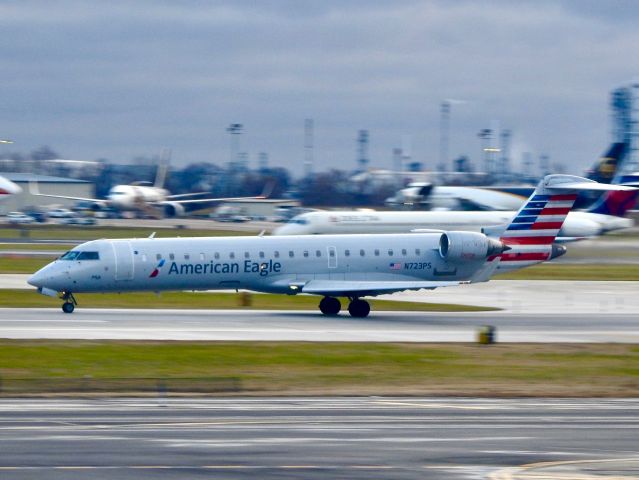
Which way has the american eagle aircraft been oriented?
to the viewer's left
